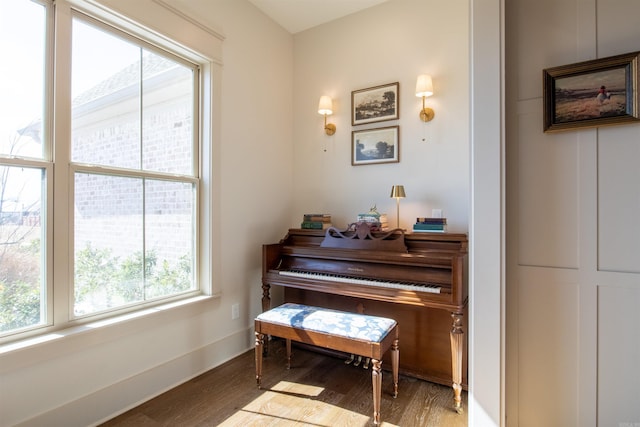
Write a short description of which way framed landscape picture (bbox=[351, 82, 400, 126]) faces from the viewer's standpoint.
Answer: facing the viewer and to the left of the viewer

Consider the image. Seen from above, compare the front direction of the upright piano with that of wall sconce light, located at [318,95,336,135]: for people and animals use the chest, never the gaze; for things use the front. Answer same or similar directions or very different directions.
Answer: same or similar directions

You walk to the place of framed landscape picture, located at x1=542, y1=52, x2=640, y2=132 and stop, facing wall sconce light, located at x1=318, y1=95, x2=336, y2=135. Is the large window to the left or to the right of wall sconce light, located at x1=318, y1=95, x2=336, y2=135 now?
left

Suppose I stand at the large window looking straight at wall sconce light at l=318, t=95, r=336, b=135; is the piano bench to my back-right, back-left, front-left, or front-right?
front-right

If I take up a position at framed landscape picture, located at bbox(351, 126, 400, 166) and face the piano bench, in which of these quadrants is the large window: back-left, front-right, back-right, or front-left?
front-right

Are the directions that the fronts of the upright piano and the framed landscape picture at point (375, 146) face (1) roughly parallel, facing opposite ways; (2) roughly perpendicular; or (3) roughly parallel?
roughly parallel

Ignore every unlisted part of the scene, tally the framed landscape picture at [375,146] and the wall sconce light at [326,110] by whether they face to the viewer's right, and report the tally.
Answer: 0

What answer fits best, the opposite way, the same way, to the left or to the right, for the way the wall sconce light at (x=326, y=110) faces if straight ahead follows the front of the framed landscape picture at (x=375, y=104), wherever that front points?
the same way

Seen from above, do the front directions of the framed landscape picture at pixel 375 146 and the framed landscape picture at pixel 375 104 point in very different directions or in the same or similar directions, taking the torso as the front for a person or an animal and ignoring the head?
same or similar directions

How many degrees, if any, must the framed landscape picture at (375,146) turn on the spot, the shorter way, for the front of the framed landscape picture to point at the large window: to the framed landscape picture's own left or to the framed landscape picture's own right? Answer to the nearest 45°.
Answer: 0° — it already faces it

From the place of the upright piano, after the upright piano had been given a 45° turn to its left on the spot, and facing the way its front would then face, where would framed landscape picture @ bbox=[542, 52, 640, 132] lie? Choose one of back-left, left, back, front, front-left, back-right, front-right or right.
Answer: front-left

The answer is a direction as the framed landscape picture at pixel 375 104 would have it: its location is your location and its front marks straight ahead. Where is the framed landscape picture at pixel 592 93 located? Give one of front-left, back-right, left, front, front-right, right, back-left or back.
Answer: left
